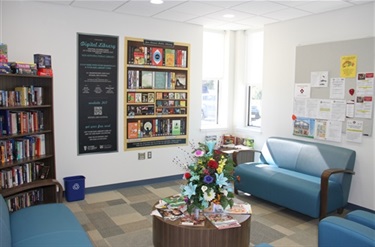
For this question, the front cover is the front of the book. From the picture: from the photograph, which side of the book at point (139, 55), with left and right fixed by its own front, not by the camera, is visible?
front

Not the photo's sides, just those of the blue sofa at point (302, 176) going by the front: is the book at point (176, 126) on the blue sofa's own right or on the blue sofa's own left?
on the blue sofa's own right

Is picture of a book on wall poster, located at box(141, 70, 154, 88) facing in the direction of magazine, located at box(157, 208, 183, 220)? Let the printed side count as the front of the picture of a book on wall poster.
yes

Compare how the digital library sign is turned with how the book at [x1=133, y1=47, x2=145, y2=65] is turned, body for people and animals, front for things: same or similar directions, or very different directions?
same or similar directions

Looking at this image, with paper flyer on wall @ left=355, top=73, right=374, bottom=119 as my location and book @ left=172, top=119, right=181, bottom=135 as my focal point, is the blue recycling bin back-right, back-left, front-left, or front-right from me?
front-left

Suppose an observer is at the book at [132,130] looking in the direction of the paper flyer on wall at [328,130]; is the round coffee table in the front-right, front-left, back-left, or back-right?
front-right

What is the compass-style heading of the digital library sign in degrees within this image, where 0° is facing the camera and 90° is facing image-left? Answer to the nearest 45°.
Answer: approximately 0°

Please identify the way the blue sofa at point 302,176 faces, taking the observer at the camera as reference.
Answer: facing the viewer and to the left of the viewer

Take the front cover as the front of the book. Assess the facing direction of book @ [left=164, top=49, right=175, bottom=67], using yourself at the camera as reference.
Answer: facing the viewer

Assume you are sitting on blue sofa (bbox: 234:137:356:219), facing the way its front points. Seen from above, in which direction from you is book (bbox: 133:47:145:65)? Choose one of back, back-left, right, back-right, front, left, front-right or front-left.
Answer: front-right

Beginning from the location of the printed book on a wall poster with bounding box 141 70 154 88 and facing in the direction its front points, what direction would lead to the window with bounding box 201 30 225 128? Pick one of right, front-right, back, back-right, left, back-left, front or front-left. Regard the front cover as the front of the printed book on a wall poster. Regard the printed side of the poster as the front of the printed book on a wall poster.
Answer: back-left
